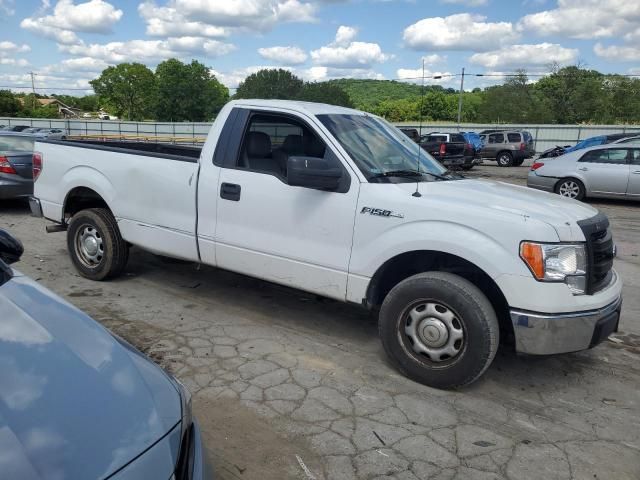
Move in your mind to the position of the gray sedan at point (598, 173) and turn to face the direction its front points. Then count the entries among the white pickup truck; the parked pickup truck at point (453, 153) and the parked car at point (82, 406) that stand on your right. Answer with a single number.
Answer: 2

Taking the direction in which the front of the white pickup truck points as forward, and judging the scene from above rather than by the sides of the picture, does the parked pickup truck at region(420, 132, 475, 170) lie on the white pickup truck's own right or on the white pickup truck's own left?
on the white pickup truck's own left

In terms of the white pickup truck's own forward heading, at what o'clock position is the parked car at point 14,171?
The parked car is roughly at 6 o'clock from the white pickup truck.

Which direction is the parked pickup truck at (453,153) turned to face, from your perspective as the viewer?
facing away from the viewer and to the left of the viewer

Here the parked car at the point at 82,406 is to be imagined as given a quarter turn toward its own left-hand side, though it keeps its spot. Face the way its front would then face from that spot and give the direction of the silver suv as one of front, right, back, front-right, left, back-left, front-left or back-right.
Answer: front

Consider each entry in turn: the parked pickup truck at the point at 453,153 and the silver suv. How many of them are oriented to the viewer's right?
0

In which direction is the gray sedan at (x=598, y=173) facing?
to the viewer's right

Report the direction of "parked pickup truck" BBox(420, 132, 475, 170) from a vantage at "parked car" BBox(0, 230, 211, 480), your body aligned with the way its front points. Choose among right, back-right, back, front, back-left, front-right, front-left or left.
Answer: left

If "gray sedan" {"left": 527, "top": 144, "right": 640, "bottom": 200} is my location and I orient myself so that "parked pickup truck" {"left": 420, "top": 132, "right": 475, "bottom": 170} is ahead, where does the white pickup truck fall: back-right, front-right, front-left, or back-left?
back-left

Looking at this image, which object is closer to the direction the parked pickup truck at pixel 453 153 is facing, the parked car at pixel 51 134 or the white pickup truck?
the parked car

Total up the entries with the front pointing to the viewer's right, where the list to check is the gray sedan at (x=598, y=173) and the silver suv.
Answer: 1

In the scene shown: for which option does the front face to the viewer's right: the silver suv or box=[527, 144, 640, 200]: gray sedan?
the gray sedan
